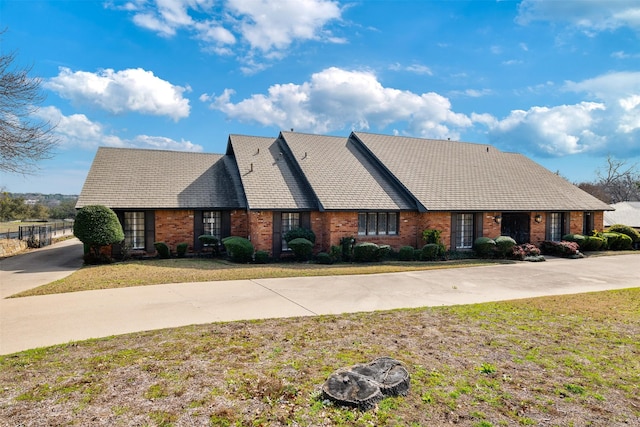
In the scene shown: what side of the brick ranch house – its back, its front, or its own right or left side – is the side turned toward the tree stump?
front

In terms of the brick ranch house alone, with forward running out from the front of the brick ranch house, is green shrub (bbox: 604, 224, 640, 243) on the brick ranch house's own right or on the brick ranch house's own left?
on the brick ranch house's own left

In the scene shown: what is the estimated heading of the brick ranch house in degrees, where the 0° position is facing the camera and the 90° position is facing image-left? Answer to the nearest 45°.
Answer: approximately 0°

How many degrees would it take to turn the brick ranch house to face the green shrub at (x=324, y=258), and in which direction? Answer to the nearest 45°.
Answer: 0° — it already faces it

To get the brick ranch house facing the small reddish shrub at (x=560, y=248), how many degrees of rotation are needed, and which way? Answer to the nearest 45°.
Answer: approximately 90° to its left

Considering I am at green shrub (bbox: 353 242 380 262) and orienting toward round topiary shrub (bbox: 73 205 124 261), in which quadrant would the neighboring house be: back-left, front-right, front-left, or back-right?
back-right

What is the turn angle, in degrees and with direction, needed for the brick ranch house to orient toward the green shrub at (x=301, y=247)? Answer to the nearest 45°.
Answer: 0° — it already faces it

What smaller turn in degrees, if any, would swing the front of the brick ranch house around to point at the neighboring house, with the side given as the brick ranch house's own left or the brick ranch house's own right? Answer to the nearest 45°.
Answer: approximately 135° to the brick ranch house's own left
